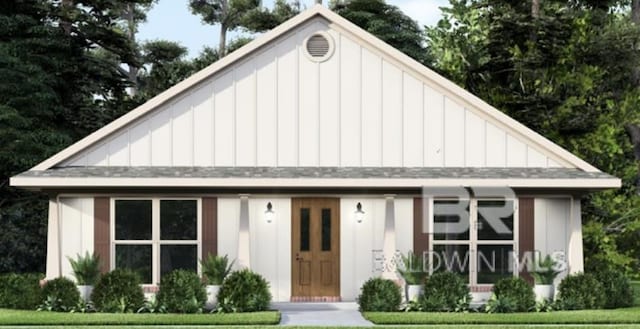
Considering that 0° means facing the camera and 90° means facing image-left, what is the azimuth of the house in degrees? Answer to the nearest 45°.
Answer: approximately 0°

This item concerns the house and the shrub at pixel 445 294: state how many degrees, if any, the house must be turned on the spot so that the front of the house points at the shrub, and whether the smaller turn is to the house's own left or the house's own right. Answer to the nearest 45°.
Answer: approximately 45° to the house's own left

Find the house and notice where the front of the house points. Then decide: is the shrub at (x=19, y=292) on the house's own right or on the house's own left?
on the house's own right

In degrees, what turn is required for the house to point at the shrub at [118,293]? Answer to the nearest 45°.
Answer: approximately 45° to its right
